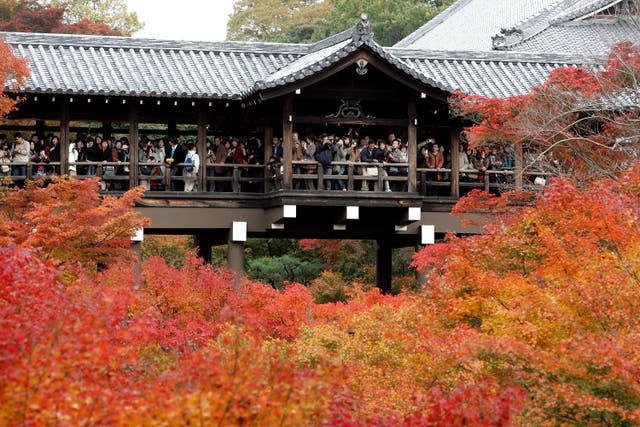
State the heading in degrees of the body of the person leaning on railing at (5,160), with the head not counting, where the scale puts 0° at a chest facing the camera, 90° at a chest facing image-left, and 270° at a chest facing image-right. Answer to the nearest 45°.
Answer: approximately 0°

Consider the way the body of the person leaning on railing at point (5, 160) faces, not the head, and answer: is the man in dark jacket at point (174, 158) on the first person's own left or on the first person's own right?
on the first person's own left

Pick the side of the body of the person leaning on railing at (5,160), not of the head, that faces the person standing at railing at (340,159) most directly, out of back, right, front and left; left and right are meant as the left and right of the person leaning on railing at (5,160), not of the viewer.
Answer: left

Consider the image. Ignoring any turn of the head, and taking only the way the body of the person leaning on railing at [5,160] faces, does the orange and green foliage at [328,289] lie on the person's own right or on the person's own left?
on the person's own left

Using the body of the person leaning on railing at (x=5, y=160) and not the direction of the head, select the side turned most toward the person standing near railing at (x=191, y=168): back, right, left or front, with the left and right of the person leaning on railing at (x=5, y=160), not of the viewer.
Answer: left

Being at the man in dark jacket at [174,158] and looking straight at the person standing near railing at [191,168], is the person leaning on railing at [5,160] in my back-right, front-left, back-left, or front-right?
back-right
